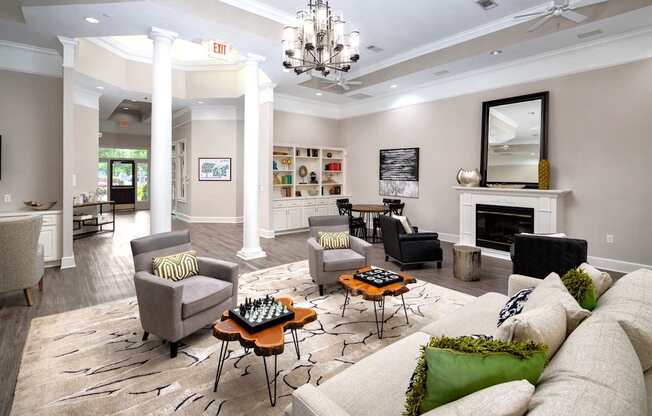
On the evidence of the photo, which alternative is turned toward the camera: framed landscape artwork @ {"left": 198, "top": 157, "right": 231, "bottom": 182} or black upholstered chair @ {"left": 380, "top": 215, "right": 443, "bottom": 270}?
the framed landscape artwork

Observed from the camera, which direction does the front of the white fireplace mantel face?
facing the viewer and to the left of the viewer

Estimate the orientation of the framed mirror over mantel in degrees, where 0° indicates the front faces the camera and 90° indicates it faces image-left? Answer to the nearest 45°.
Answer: approximately 45°

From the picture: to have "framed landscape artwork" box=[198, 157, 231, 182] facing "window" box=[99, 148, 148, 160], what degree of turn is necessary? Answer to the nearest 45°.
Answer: approximately 135° to its right

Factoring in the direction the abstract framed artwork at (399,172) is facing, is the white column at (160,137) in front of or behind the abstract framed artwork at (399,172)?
in front

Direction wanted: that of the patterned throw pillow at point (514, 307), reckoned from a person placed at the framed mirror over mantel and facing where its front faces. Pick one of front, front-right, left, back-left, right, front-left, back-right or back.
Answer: front-left

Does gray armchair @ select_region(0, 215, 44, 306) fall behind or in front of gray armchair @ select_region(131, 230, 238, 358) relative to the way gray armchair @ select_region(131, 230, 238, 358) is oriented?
behind

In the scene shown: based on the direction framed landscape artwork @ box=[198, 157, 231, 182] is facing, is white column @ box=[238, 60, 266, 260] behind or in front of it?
in front

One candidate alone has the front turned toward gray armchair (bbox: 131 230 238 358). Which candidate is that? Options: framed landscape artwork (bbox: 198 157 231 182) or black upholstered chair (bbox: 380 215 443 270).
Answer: the framed landscape artwork

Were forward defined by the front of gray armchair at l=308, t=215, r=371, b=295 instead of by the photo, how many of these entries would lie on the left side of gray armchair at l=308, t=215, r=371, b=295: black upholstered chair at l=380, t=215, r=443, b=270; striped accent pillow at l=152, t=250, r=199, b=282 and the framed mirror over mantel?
2

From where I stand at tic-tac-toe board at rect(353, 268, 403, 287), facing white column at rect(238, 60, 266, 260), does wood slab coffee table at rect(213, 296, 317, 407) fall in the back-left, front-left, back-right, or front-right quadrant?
back-left

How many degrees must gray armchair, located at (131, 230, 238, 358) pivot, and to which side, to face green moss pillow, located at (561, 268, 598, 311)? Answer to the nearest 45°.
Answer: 0° — it already faces it

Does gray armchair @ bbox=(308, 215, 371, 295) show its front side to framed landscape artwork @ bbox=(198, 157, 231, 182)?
no

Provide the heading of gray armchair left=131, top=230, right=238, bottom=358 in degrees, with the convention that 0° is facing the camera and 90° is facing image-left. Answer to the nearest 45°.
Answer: approximately 315°
